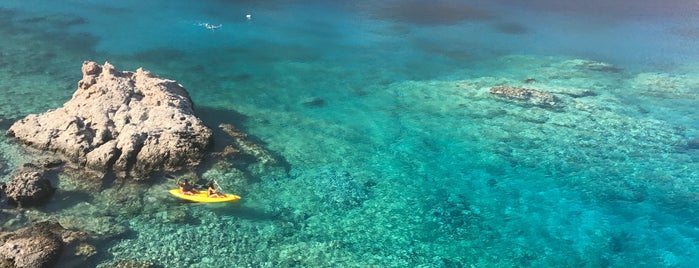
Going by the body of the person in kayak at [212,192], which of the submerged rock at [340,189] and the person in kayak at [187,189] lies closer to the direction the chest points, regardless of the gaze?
the submerged rock

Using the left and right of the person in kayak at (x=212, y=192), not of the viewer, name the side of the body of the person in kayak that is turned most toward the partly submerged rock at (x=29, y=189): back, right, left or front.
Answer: back

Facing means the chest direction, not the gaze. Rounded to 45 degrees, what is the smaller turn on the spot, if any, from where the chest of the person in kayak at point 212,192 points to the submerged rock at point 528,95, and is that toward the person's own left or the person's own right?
approximately 45° to the person's own left

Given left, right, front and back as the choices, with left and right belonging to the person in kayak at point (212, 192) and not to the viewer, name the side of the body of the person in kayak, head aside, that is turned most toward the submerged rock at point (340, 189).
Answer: front

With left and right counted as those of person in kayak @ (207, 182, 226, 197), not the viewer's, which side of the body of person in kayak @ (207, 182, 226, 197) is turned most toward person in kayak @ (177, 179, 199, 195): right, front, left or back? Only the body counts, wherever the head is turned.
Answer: back

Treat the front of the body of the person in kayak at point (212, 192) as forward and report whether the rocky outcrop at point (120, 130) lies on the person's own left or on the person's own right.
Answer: on the person's own left

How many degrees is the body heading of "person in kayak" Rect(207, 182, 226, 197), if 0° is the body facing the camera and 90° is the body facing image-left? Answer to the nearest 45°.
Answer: approximately 270°

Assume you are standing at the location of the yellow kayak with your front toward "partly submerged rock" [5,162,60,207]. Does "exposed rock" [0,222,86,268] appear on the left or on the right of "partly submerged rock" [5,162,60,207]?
left
